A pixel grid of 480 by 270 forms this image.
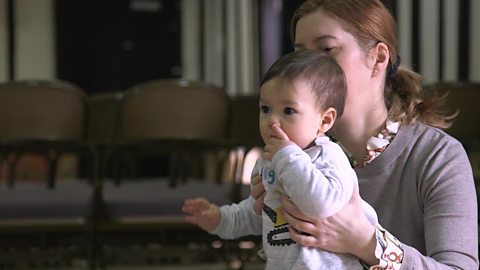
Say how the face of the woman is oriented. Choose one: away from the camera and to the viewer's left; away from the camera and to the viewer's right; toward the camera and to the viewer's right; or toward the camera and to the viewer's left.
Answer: toward the camera and to the viewer's left

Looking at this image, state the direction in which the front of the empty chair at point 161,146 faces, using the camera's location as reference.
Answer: facing the viewer

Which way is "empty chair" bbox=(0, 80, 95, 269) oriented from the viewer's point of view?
toward the camera

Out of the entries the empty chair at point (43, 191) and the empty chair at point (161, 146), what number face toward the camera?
2

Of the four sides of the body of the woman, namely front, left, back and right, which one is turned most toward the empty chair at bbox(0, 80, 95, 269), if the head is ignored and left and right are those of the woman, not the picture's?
right

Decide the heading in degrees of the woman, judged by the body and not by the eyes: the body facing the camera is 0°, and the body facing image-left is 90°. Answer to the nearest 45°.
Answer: approximately 45°
